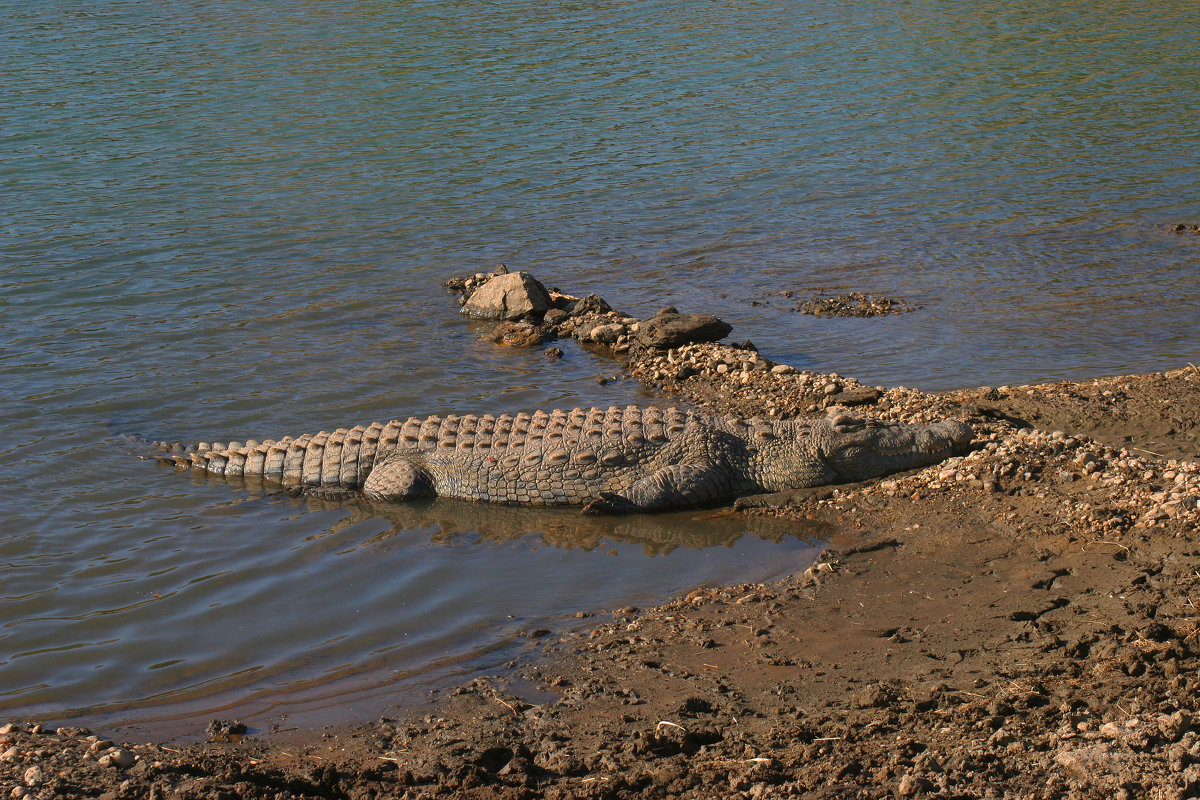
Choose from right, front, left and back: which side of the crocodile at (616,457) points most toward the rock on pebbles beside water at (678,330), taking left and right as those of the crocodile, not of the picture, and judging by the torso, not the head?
left

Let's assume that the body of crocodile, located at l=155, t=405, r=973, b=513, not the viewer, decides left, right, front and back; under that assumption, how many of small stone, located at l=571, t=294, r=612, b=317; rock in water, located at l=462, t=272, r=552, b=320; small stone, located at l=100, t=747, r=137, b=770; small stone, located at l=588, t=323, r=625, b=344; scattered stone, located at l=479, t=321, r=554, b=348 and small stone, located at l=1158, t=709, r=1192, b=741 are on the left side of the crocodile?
4

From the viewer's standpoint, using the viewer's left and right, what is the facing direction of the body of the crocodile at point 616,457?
facing to the right of the viewer

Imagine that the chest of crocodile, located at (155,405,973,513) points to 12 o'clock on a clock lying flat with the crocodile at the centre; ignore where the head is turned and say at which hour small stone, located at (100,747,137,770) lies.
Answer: The small stone is roughly at 4 o'clock from the crocodile.

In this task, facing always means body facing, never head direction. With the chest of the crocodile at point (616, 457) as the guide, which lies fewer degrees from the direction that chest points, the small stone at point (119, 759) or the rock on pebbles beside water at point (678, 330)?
the rock on pebbles beside water

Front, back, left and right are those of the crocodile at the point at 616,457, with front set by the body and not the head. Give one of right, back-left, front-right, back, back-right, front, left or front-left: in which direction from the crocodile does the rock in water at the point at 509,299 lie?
left

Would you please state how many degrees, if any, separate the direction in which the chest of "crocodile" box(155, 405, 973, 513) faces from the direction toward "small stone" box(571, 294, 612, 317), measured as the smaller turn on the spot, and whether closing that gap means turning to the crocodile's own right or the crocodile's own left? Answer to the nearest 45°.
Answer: approximately 90° to the crocodile's own left

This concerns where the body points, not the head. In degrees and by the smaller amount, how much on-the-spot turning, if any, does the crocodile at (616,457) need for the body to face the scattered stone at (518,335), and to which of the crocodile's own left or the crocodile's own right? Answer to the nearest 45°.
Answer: approximately 90° to the crocodile's own left

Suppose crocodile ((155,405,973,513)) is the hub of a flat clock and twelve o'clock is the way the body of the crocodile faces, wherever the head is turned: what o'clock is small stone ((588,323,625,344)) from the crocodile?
The small stone is roughly at 9 o'clock from the crocodile.
